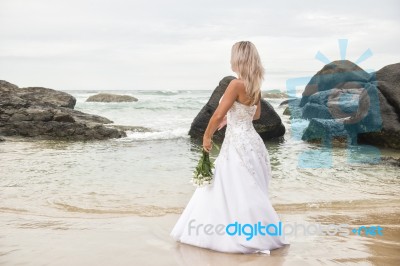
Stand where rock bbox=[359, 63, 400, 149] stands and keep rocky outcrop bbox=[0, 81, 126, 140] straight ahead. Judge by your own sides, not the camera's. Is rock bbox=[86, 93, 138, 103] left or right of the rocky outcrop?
right

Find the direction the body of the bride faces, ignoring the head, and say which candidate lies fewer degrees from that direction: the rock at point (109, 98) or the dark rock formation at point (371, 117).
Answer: the rock

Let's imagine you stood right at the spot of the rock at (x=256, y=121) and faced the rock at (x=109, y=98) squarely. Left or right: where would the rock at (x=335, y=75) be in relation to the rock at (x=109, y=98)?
right

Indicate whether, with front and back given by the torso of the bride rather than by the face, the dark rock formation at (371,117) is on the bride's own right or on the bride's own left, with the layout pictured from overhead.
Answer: on the bride's own right

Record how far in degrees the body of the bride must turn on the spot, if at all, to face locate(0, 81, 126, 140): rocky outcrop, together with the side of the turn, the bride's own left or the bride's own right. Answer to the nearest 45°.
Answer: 0° — they already face it

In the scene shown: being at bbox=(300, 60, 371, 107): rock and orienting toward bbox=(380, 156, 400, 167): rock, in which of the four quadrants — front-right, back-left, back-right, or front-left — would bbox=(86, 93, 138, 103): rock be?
back-right

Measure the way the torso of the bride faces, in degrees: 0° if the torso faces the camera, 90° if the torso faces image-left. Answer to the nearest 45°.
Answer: approximately 135°

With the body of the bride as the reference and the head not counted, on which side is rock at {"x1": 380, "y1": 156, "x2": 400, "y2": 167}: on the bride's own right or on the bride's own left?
on the bride's own right

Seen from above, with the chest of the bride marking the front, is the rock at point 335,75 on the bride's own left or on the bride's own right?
on the bride's own right

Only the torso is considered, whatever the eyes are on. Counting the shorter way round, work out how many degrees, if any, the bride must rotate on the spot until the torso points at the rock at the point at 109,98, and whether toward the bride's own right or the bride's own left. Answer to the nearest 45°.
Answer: approximately 45° to the bride's own right
